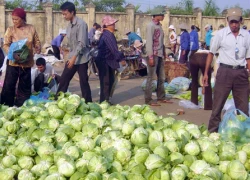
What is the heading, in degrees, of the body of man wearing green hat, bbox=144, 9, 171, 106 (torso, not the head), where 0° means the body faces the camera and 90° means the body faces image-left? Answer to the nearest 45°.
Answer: approximately 315°

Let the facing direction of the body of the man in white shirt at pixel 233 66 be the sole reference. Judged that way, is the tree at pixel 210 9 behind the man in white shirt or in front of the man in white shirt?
behind

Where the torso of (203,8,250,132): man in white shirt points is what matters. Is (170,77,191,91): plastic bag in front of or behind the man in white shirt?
behind
